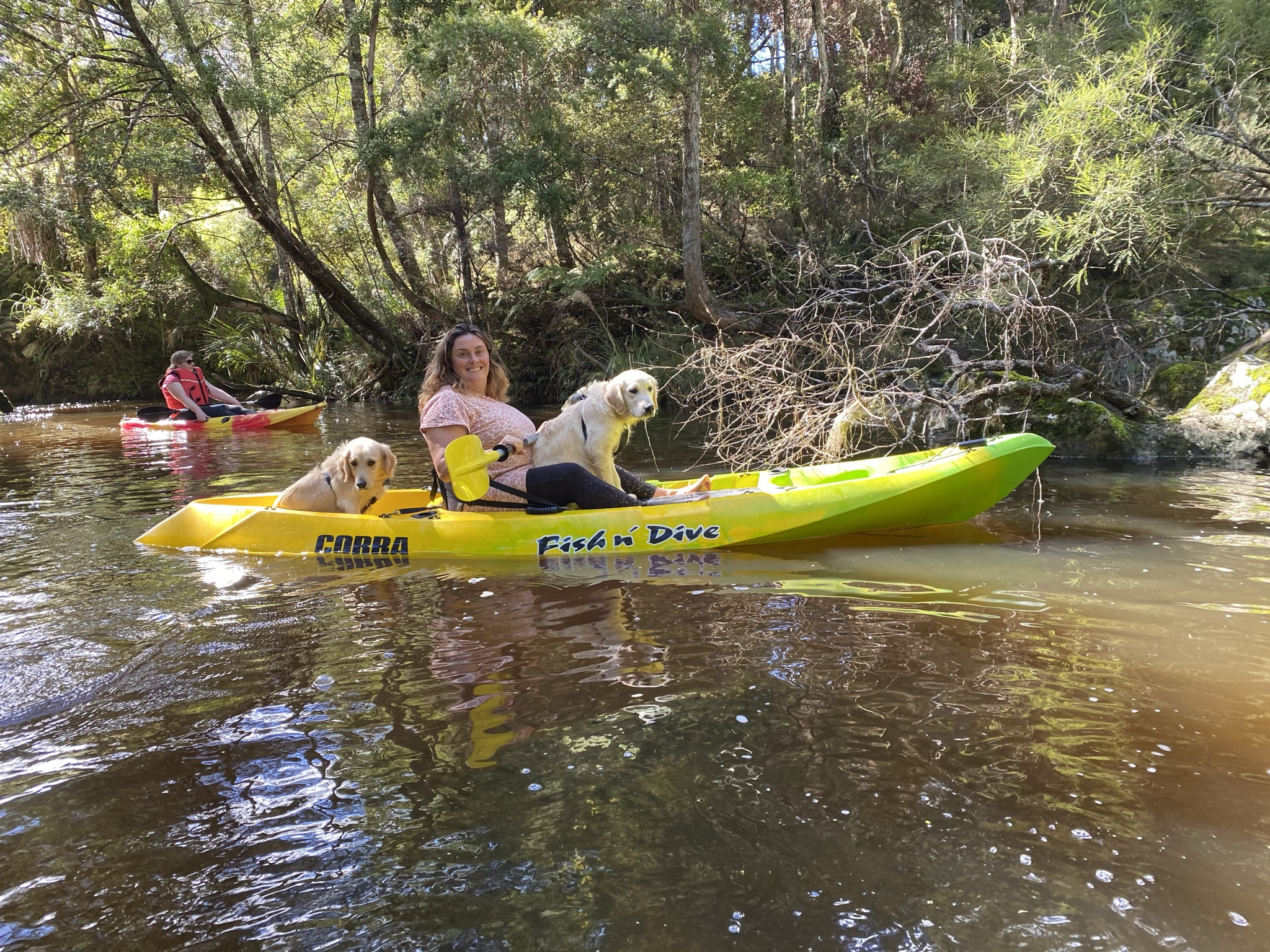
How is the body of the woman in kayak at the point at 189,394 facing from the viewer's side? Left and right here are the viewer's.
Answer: facing to the right of the viewer

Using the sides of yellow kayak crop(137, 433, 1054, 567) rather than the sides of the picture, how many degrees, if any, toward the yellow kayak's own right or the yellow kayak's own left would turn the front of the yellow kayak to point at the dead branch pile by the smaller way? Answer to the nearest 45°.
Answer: approximately 45° to the yellow kayak's own left

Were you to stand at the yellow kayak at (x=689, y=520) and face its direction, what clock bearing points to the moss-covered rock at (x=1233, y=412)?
The moss-covered rock is roughly at 11 o'clock from the yellow kayak.

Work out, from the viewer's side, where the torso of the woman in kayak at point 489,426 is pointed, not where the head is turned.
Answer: to the viewer's right

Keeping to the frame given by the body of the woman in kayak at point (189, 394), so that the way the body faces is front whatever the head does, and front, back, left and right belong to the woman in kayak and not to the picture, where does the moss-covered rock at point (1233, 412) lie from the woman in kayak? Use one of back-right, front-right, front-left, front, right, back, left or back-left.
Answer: front-right

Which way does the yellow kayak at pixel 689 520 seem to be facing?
to the viewer's right

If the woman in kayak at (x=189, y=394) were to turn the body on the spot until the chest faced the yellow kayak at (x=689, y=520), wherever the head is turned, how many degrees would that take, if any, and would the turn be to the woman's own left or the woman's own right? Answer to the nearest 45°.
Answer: approximately 90° to the woman's own right

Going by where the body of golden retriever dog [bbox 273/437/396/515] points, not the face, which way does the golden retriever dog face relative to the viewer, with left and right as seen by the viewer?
facing the viewer and to the right of the viewer
